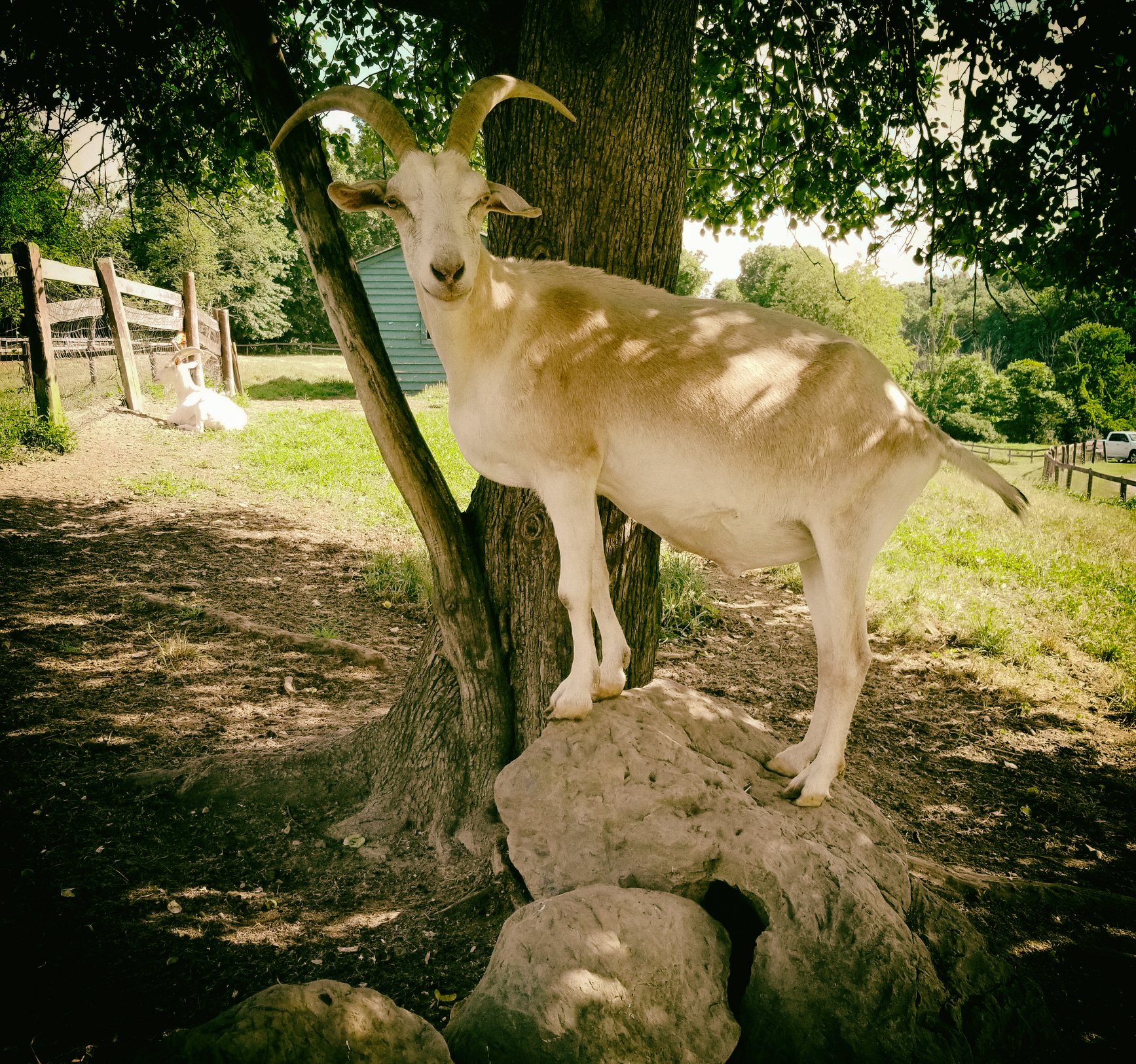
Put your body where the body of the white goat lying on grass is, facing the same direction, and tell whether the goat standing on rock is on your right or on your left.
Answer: on your left

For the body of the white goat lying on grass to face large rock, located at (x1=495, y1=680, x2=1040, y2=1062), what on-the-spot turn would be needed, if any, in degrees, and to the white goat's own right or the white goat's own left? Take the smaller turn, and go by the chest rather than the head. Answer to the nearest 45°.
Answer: approximately 90° to the white goat's own left

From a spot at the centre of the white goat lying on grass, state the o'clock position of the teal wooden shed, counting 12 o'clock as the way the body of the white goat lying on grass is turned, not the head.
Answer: The teal wooden shed is roughly at 4 o'clock from the white goat lying on grass.

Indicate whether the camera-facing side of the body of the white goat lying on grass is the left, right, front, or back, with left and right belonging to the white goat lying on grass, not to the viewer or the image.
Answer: left

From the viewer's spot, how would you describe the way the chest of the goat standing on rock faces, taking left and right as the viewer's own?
facing to the left of the viewer

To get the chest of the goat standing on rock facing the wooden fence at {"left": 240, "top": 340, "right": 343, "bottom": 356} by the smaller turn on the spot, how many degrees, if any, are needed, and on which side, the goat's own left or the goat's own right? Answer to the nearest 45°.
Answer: approximately 45° to the goat's own right

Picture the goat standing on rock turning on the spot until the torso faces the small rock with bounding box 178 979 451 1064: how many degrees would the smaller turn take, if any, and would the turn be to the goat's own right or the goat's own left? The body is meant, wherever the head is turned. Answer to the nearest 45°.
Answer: approximately 45° to the goat's own left

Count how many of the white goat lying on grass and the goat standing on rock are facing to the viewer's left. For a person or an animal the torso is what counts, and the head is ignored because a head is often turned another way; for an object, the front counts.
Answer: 2

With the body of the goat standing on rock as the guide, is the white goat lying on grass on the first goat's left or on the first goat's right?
on the first goat's right

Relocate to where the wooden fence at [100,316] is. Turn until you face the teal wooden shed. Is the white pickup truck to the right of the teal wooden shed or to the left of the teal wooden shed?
right

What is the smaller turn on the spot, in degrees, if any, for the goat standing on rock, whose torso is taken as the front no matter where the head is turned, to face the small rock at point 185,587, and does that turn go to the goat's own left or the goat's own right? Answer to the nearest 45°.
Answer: approximately 45° to the goat's own right
